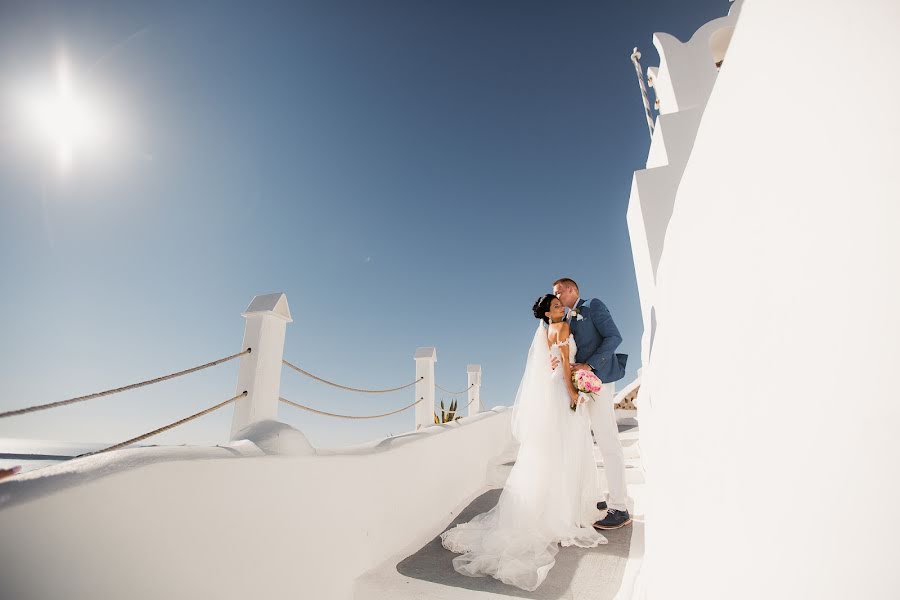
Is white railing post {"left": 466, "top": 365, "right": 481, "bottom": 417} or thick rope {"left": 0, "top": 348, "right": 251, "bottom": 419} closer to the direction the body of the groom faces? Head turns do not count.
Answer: the thick rope

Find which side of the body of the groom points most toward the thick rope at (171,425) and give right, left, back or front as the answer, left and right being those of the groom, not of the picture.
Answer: front

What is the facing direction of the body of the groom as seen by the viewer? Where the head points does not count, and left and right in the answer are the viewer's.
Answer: facing the viewer and to the left of the viewer

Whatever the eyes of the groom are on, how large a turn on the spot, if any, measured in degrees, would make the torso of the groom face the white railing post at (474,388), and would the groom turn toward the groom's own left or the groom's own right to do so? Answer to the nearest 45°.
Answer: approximately 90° to the groom's own right

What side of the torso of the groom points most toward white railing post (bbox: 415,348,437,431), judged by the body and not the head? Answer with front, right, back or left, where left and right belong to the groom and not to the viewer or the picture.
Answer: right

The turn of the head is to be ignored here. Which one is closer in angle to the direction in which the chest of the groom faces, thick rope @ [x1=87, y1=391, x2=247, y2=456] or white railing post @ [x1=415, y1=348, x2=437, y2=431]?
the thick rope

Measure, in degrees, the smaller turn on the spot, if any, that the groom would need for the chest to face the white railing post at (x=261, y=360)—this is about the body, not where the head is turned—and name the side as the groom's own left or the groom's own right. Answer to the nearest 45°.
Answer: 0° — they already face it

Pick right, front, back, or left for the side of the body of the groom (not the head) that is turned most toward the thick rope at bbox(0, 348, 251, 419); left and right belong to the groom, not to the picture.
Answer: front

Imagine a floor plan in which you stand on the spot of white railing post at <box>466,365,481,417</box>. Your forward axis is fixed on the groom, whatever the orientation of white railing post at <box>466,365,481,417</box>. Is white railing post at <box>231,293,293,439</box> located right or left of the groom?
right
